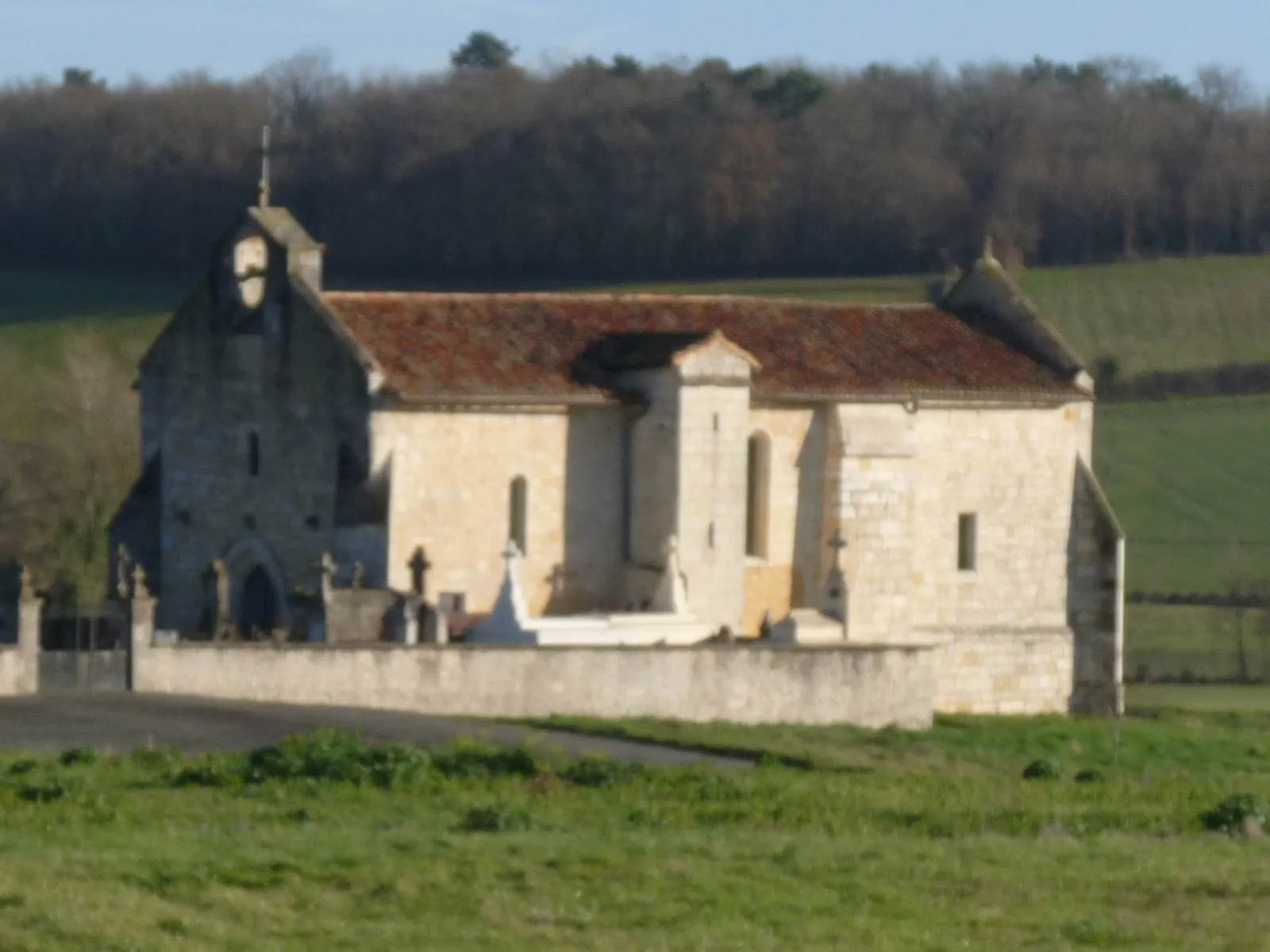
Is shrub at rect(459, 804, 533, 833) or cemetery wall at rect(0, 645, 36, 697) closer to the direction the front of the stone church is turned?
the cemetery wall

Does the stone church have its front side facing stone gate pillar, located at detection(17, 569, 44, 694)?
yes

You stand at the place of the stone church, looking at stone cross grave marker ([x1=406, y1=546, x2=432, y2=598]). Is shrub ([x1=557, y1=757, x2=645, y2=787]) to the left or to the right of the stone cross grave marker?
left

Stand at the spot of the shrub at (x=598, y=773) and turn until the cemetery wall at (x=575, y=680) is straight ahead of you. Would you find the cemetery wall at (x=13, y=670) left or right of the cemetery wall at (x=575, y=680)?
left

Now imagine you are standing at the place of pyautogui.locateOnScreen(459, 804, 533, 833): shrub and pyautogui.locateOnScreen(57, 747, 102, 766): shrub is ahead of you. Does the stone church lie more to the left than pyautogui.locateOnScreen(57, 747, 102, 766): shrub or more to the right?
right

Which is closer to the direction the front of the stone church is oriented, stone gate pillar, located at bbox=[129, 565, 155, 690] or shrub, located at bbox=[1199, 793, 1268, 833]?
the stone gate pillar

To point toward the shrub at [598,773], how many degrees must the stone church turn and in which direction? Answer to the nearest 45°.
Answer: approximately 45° to its left

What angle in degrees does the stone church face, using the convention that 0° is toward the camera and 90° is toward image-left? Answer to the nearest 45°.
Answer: approximately 45°

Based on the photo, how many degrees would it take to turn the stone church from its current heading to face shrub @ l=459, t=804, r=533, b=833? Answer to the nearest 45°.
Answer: approximately 45° to its left

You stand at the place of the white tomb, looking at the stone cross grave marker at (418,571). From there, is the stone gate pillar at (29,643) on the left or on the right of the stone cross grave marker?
left
